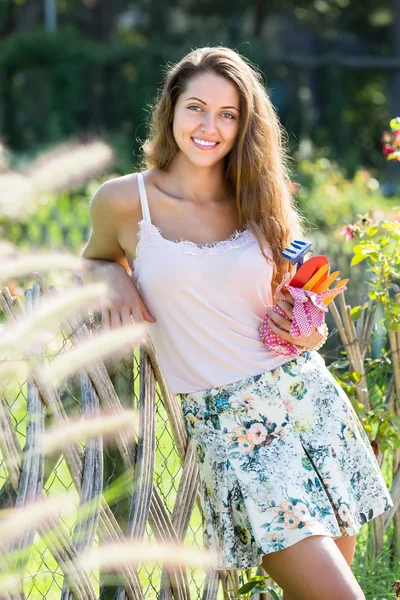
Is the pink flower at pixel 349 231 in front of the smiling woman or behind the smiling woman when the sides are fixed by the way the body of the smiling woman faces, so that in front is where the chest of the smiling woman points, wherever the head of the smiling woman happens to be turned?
behind

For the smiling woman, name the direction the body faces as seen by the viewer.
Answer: toward the camera
